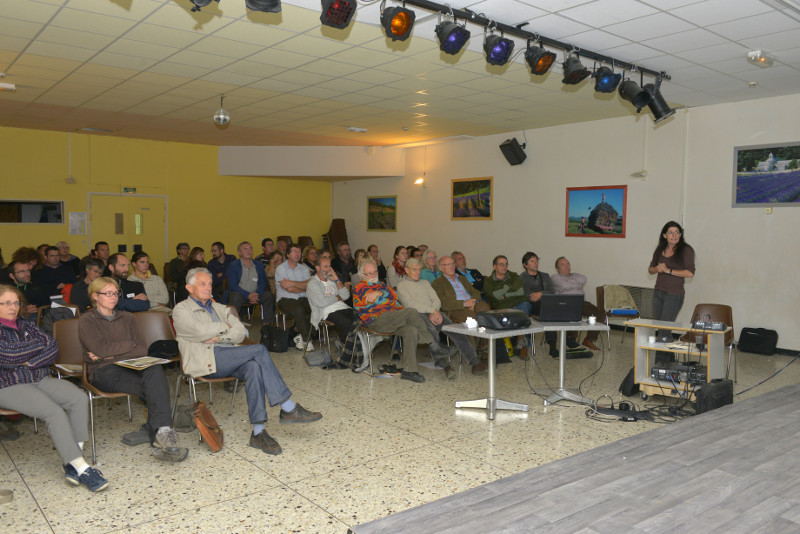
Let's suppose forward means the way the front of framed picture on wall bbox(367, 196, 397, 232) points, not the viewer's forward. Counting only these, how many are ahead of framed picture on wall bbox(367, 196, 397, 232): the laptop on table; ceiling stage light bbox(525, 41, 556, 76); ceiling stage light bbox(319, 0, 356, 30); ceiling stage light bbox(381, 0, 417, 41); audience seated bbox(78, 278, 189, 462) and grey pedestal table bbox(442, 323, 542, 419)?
6

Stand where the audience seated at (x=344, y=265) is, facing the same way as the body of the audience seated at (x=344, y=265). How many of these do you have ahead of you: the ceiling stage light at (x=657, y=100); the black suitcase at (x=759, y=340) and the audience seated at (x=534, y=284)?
3

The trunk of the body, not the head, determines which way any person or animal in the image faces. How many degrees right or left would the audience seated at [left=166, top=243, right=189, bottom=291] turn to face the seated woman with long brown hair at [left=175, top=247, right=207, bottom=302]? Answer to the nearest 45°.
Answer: approximately 45° to their right

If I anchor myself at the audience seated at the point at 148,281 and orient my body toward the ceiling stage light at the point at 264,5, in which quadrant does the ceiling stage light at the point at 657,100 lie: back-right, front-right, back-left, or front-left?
front-left

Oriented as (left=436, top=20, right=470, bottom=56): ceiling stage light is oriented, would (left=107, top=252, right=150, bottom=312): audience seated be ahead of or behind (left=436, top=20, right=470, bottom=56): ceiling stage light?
behind

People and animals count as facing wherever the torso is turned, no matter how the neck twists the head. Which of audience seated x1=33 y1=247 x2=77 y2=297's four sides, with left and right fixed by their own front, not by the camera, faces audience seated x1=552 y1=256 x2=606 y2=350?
front

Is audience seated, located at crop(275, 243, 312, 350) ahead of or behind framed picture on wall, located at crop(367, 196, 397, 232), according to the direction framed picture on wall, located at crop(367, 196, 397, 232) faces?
ahead

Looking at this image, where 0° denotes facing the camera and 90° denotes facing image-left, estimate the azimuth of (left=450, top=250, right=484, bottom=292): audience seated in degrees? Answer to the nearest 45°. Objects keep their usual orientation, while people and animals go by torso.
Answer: approximately 315°

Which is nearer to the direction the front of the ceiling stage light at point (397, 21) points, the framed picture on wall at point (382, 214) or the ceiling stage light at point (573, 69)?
the ceiling stage light

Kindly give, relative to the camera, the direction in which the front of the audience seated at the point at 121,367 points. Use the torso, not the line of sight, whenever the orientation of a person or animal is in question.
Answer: facing the viewer and to the right of the viewer

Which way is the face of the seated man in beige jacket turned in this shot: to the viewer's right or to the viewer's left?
to the viewer's right

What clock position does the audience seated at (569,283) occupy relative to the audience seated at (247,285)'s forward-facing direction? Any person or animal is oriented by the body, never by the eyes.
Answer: the audience seated at (569,283) is roughly at 11 o'clock from the audience seated at (247,285).

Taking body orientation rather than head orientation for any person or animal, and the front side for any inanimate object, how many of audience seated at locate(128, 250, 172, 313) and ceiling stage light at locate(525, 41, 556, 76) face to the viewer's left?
0

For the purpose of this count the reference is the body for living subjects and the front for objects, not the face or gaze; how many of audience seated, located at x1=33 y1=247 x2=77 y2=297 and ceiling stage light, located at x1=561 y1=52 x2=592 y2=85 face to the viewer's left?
0

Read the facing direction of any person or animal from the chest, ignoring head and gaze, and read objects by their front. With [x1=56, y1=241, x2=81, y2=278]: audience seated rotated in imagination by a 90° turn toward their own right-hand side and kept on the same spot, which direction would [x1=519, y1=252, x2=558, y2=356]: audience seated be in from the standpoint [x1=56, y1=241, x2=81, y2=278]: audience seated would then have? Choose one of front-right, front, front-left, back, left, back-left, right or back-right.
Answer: left
